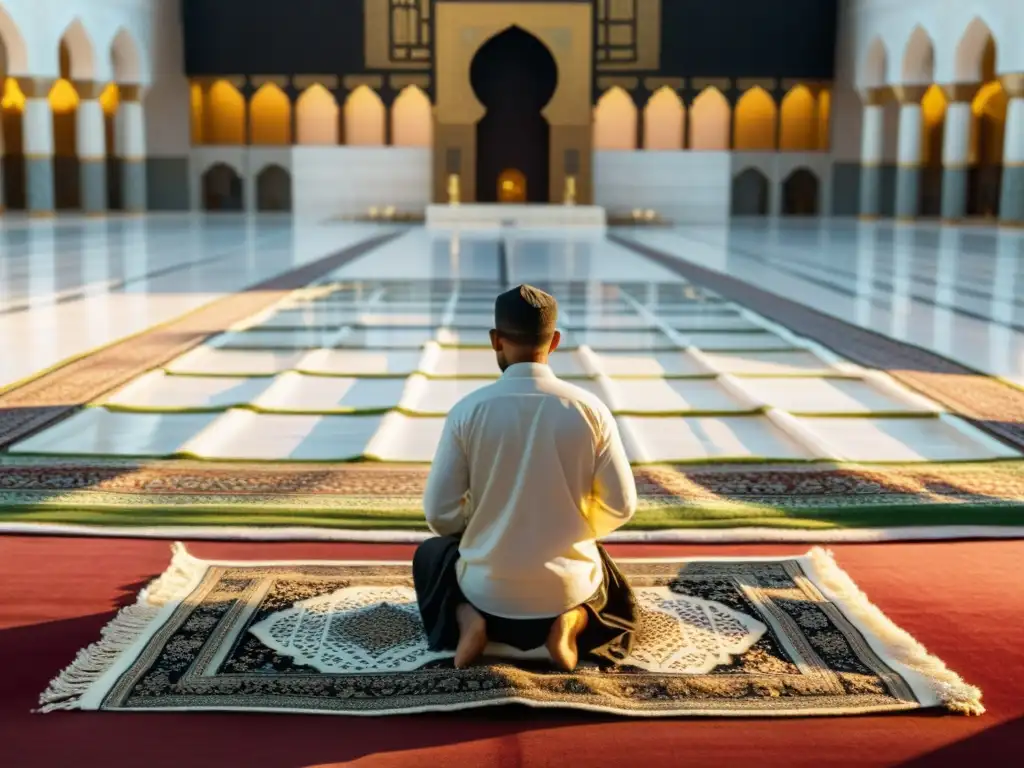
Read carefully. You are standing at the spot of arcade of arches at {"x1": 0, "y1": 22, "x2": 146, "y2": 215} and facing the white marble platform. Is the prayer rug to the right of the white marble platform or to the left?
right

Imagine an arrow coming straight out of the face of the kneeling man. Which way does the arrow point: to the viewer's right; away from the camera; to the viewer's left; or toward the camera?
away from the camera

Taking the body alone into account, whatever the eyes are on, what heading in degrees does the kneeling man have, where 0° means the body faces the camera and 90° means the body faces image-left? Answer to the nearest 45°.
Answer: approximately 180°

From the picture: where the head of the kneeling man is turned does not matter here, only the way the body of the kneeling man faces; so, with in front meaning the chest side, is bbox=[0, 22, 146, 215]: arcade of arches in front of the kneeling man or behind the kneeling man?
in front

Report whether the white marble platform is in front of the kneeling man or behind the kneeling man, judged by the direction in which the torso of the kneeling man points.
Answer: in front
